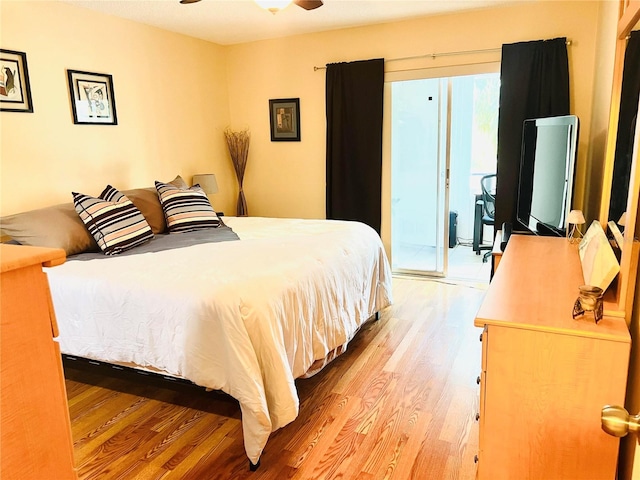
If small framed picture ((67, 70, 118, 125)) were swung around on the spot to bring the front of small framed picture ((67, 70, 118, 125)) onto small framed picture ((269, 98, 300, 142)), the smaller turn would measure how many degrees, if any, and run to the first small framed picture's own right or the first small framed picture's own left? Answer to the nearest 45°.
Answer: approximately 45° to the first small framed picture's own left

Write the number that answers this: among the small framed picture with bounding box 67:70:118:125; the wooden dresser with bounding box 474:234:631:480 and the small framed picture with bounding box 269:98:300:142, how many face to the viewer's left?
1

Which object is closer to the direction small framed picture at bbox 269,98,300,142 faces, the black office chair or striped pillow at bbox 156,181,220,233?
the striped pillow

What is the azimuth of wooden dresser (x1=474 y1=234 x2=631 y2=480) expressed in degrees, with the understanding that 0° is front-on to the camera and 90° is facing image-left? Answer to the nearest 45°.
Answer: approximately 90°

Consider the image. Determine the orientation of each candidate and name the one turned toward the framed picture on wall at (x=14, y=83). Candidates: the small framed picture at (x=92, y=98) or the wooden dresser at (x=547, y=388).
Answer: the wooden dresser

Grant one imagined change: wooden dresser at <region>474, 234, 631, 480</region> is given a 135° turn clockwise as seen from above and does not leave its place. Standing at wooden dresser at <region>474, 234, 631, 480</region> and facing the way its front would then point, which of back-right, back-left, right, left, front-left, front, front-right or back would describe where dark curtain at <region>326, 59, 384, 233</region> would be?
left

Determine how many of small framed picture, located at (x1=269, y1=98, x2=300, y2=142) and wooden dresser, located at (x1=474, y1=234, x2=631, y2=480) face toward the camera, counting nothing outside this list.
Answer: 1

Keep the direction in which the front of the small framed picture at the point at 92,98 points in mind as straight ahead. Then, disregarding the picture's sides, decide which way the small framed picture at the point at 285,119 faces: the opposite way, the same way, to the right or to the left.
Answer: to the right

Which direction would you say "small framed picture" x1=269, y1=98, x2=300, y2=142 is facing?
toward the camera

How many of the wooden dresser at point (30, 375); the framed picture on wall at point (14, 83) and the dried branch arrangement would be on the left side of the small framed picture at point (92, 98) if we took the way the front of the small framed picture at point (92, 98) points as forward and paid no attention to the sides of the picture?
1

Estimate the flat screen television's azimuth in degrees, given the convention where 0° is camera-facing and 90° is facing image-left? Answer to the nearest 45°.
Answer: approximately 45°

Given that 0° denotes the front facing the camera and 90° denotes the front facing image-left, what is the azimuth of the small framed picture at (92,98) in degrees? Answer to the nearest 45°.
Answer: approximately 315°

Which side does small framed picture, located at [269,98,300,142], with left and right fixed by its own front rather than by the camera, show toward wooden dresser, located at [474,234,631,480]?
front

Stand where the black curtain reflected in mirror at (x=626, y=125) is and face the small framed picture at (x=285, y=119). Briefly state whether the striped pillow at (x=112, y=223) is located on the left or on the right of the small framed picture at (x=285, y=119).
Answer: left

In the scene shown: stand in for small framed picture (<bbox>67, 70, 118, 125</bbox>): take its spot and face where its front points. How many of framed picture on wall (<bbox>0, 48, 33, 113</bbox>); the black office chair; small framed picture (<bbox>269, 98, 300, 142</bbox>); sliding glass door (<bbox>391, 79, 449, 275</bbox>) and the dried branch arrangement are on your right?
1

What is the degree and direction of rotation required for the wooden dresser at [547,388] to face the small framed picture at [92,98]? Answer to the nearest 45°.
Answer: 0° — it already faces it
